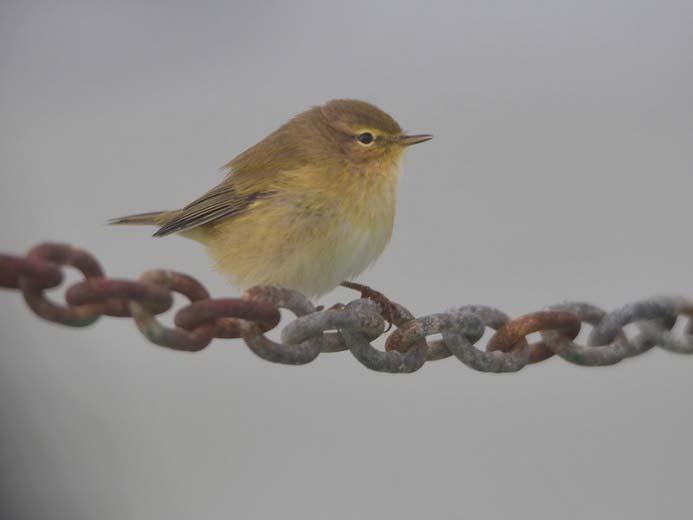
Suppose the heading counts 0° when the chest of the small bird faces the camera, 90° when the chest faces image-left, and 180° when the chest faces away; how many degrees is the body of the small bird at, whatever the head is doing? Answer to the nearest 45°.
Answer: approximately 270°
